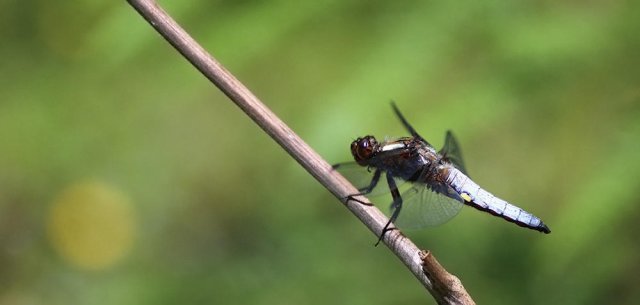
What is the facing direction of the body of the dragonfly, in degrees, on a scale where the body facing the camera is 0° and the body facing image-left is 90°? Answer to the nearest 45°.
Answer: approximately 90°
